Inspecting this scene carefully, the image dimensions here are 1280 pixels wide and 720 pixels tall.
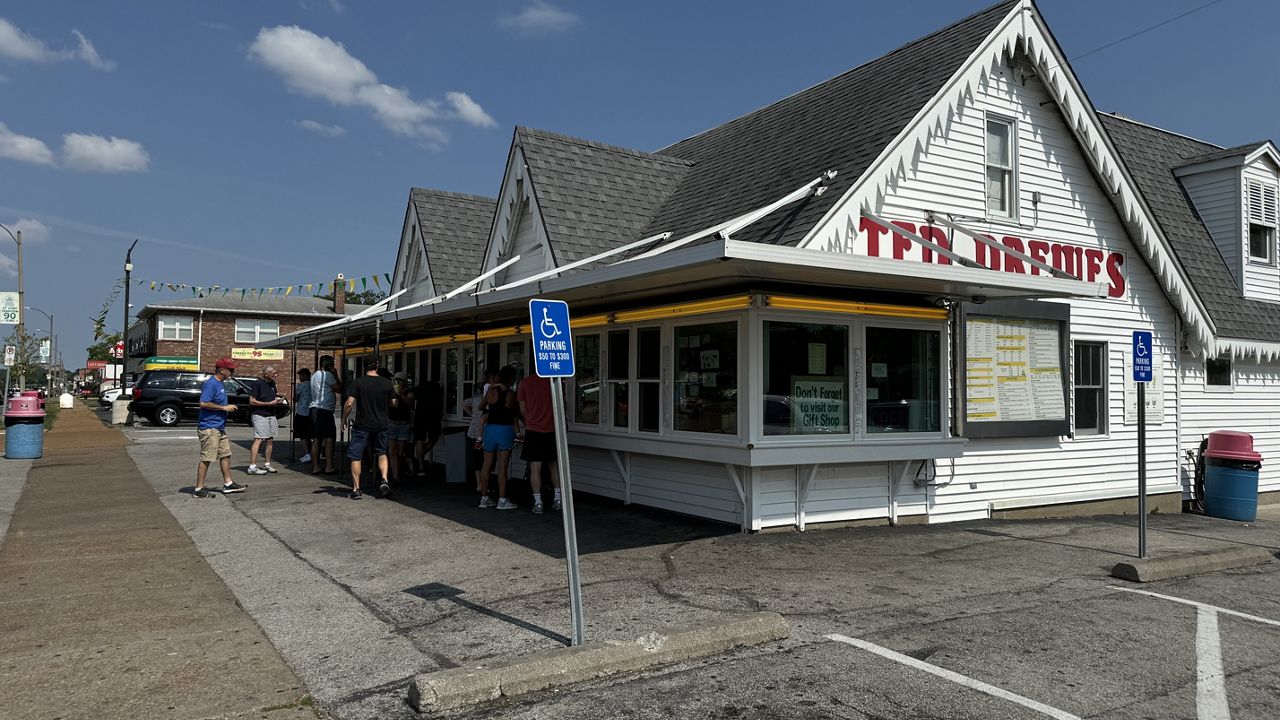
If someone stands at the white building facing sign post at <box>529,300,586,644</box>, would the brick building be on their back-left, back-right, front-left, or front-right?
back-right

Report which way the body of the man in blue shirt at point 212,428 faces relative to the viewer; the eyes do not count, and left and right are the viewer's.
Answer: facing to the right of the viewer

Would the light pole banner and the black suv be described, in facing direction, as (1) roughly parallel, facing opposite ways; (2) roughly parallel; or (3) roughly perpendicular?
roughly perpendicular

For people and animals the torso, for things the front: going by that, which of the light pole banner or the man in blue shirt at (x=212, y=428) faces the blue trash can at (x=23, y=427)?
the light pole banner

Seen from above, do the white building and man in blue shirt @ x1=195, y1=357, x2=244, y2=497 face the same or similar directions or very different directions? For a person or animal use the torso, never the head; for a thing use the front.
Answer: very different directions

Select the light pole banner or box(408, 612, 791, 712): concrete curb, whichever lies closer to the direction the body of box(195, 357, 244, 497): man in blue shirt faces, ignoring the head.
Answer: the concrete curb

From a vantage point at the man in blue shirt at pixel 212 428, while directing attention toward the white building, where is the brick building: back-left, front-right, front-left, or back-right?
back-left

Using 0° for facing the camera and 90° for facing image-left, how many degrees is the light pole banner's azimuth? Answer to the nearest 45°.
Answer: approximately 0°

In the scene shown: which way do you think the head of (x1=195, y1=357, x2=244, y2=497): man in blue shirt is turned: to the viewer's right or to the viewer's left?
to the viewer's right
